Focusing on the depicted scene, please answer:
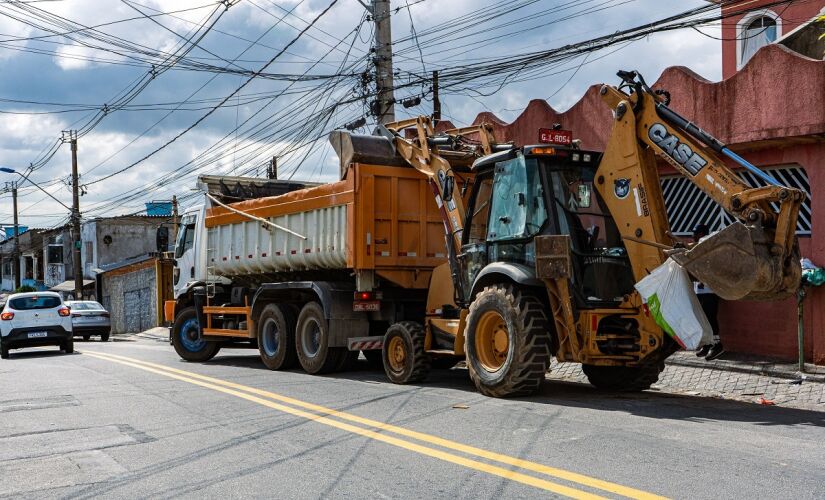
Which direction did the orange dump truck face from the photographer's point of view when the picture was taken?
facing away from the viewer and to the left of the viewer

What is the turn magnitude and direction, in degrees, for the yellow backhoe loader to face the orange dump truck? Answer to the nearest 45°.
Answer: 0° — it already faces it

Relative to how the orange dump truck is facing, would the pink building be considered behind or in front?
behind

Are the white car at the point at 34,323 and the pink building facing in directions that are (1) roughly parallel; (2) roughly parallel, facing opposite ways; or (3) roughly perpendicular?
roughly perpendicular

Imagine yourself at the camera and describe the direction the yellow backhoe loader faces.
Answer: facing away from the viewer and to the left of the viewer

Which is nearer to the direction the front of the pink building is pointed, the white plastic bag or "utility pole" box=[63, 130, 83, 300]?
the white plastic bag
